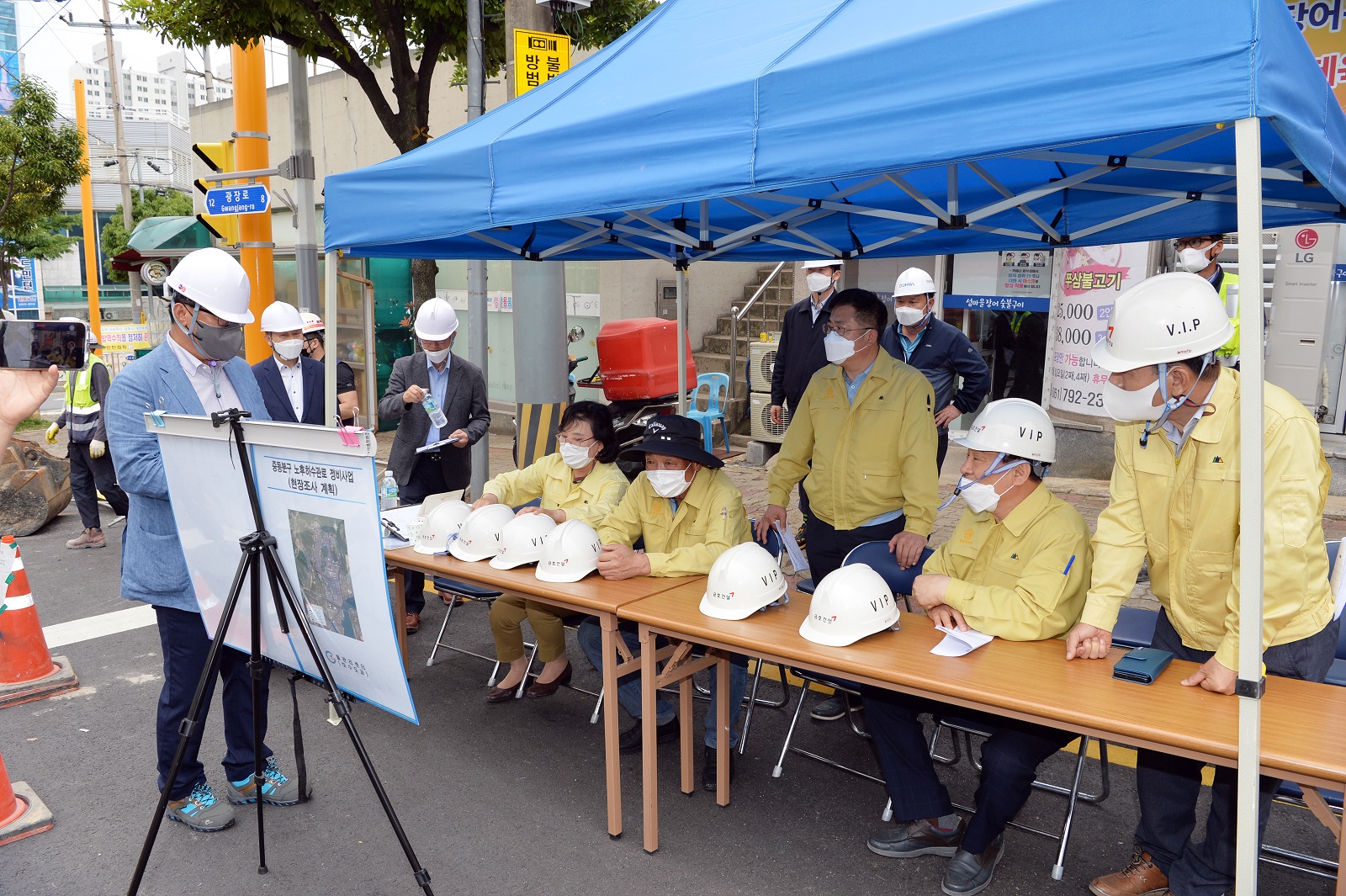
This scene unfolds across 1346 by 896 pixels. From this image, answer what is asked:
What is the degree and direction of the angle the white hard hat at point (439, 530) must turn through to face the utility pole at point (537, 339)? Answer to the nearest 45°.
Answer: approximately 135° to its right

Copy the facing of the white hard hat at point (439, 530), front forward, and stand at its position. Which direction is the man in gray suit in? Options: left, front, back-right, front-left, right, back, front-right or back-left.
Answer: back-right

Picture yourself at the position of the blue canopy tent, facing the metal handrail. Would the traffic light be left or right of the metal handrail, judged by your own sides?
left

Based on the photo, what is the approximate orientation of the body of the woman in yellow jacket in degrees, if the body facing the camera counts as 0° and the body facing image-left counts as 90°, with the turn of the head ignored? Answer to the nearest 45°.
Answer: approximately 45°

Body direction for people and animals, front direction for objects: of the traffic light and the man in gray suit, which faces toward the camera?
the man in gray suit

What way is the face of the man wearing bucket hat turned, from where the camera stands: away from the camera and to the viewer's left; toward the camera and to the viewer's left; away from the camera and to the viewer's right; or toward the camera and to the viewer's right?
toward the camera and to the viewer's left

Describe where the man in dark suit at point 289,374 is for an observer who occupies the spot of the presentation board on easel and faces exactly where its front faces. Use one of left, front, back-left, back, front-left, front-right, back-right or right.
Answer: back-right

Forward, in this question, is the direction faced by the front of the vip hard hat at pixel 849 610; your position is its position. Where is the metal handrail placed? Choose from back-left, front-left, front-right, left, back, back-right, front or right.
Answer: back-right

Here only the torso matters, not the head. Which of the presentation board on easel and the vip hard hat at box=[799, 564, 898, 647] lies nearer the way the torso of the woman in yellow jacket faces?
the presentation board on easel

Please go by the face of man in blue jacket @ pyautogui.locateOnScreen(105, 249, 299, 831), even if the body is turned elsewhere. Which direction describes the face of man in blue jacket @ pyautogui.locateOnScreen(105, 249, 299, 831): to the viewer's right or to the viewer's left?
to the viewer's right

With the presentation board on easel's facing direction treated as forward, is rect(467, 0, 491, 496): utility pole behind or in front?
behind

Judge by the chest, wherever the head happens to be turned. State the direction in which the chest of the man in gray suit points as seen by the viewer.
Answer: toward the camera

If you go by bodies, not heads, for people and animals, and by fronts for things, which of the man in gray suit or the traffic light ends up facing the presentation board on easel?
the man in gray suit

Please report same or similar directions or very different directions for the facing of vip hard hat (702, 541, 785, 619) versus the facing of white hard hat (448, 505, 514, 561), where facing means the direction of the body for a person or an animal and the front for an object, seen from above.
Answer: same or similar directions

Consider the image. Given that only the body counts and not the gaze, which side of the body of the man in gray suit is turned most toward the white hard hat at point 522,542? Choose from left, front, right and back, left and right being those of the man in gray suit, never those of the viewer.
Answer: front

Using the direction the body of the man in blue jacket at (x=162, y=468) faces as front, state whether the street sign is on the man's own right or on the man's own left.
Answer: on the man's own left

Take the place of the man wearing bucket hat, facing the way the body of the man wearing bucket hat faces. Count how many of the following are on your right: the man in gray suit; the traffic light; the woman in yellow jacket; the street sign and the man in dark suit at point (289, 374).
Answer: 5

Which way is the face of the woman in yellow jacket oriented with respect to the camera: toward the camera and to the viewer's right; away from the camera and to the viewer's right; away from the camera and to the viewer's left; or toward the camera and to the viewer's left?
toward the camera and to the viewer's left
